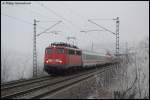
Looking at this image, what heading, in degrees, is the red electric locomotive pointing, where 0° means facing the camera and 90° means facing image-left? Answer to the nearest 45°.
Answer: approximately 45°
